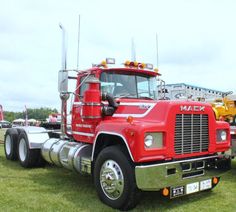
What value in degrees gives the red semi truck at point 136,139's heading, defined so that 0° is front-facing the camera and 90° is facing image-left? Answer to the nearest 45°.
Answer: approximately 315°
